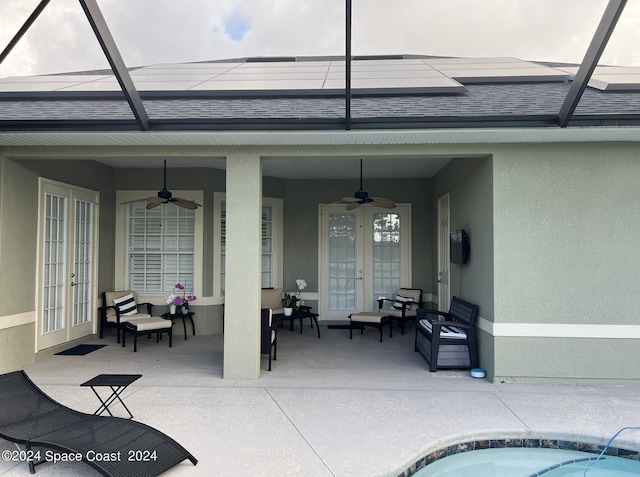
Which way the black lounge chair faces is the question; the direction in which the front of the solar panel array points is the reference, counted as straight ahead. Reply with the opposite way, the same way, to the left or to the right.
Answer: to the left

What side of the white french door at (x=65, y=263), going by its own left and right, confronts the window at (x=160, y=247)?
left

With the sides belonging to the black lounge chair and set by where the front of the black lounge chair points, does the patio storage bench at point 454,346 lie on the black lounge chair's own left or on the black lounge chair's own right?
on the black lounge chair's own left

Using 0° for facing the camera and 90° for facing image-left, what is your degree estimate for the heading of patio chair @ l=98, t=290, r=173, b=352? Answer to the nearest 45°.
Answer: approximately 315°

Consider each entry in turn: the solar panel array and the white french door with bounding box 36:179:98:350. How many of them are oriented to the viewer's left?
0

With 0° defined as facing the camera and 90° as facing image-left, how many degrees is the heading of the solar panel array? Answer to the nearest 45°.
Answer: approximately 0°

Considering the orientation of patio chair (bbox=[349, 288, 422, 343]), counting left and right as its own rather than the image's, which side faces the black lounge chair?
front

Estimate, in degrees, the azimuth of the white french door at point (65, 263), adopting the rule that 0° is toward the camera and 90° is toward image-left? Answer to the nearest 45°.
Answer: approximately 315°

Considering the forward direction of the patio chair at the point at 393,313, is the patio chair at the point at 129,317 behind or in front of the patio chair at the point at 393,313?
in front

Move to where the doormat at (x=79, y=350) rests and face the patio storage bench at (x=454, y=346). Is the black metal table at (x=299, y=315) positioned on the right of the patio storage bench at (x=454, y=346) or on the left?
left
